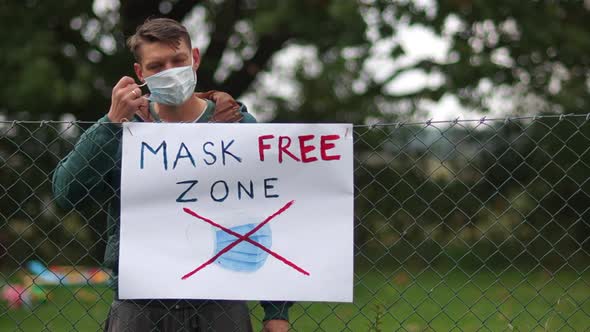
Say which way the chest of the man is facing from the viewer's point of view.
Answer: toward the camera
